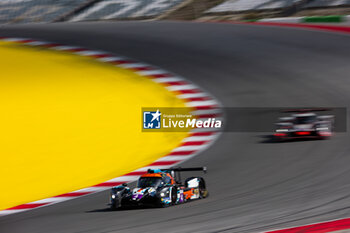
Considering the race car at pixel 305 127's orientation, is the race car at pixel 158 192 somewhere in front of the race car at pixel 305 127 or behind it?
in front

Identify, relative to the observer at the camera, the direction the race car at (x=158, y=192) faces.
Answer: facing the viewer and to the left of the viewer

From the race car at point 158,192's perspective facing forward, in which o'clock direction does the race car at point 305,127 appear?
the race car at point 305,127 is roughly at 6 o'clock from the race car at point 158,192.

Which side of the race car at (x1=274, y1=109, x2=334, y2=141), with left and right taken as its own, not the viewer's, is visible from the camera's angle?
front

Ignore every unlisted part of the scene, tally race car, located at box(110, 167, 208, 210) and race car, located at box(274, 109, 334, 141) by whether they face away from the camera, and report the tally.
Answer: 0
